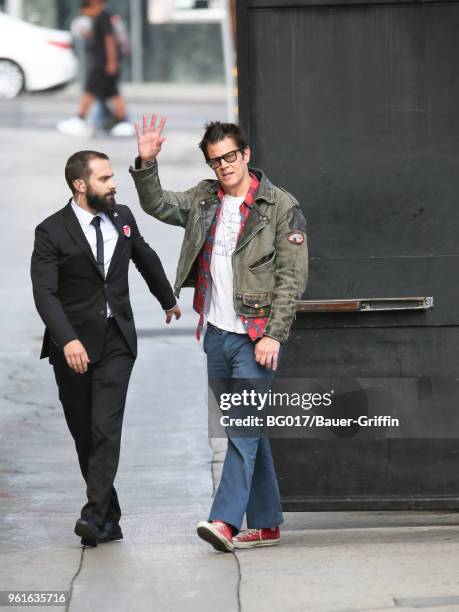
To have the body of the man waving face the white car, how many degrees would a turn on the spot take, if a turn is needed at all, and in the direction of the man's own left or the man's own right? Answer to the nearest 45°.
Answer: approximately 135° to the man's own right

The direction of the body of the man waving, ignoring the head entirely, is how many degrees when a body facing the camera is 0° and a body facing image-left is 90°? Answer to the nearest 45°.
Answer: approximately 45°

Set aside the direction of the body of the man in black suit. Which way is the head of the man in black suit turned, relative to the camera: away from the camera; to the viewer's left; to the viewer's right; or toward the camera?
to the viewer's right

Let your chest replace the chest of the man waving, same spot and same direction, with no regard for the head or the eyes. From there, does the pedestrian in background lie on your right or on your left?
on your right

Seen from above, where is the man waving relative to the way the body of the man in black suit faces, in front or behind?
in front

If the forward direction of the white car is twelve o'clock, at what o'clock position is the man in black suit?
The man in black suit is roughly at 9 o'clock from the white car.

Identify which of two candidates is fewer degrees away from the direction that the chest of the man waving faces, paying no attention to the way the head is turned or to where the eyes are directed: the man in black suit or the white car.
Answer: the man in black suit

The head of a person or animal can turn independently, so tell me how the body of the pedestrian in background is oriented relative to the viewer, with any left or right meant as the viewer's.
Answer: facing to the left of the viewer

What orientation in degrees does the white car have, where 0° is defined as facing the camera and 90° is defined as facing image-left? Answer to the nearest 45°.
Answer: approximately 90°

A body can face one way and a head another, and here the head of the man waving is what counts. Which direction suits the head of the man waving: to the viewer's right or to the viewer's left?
to the viewer's left

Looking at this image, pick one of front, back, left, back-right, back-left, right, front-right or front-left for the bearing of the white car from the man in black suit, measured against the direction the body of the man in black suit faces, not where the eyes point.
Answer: back-left

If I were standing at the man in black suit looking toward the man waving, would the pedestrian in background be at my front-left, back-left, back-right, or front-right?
back-left

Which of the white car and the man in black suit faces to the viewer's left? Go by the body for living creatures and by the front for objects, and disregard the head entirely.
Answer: the white car

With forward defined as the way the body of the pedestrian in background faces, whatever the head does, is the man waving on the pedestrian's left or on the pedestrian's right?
on the pedestrian's left
